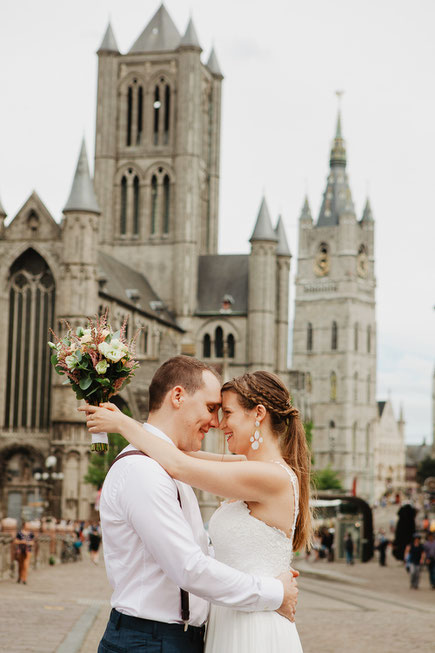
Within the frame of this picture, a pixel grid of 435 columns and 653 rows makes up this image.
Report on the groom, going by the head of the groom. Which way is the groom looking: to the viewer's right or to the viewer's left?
to the viewer's right

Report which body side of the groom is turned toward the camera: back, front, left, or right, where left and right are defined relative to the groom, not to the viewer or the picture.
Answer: right

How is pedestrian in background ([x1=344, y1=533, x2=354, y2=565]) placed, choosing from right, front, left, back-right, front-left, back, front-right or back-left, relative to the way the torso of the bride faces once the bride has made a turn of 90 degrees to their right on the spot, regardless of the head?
front

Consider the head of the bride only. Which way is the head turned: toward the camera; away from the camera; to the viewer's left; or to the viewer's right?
to the viewer's left

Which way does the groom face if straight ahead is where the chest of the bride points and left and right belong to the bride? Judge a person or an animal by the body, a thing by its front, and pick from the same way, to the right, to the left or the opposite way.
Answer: the opposite way

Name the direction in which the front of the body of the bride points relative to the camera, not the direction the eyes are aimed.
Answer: to the viewer's left

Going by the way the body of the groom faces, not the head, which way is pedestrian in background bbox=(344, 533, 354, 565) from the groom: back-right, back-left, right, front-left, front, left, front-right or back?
left

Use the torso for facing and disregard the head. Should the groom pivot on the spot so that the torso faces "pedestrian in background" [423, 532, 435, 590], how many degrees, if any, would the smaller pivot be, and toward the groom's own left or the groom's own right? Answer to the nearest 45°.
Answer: approximately 90° to the groom's own left
